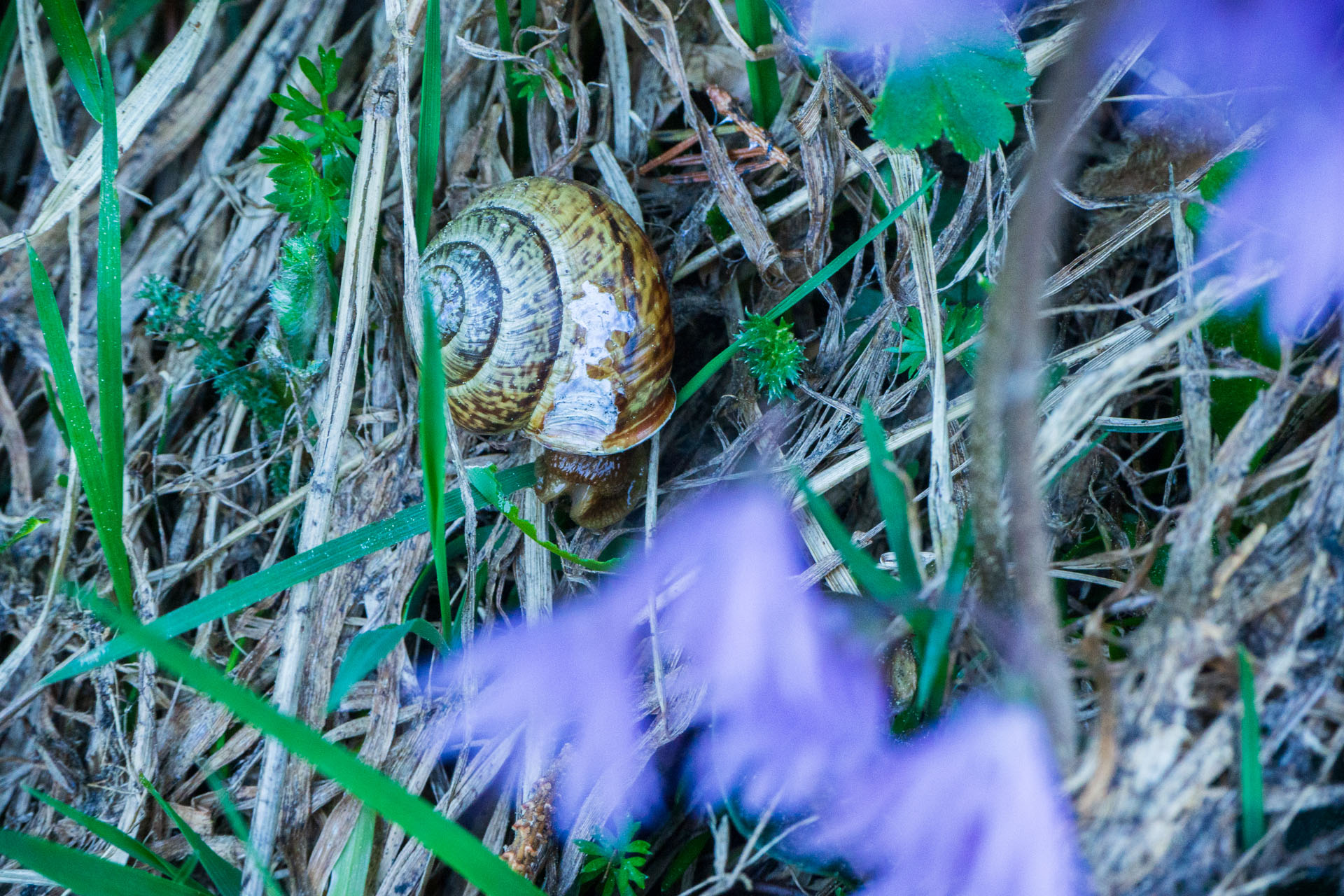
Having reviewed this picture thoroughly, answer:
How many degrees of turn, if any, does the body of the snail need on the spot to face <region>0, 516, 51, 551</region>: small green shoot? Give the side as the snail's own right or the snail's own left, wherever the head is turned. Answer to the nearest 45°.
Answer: approximately 90° to the snail's own right

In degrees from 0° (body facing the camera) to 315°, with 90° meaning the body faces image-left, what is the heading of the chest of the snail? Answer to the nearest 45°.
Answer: approximately 0°
